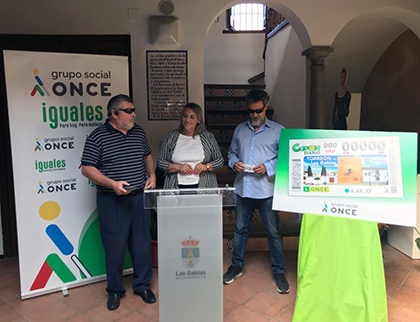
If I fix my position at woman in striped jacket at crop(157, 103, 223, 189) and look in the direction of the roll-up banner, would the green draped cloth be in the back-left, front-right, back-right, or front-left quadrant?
back-left

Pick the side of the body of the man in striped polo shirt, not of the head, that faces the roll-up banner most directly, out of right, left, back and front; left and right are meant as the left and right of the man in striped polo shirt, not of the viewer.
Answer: back

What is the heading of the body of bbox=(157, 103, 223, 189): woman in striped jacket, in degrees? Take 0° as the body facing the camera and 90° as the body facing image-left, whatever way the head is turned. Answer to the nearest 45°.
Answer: approximately 0°

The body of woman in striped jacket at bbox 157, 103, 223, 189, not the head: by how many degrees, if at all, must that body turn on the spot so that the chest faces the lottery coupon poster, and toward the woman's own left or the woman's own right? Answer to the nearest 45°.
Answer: approximately 45° to the woman's own left

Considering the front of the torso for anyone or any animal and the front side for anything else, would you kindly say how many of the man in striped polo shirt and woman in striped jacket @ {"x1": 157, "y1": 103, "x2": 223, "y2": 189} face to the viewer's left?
0

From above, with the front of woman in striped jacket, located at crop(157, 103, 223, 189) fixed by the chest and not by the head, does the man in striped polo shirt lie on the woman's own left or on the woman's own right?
on the woman's own right

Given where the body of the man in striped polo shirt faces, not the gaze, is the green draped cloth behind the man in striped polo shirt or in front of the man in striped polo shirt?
in front

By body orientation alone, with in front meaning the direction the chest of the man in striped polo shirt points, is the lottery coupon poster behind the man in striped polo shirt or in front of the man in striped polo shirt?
in front

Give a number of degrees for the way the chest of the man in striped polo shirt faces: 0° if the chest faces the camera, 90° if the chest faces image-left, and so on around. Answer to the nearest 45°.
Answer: approximately 315°

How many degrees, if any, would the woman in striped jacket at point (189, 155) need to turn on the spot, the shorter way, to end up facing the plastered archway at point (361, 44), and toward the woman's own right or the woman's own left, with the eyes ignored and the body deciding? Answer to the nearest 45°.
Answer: approximately 135° to the woman's own left

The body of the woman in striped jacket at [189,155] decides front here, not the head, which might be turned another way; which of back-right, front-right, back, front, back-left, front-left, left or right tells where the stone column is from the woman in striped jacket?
back-left
